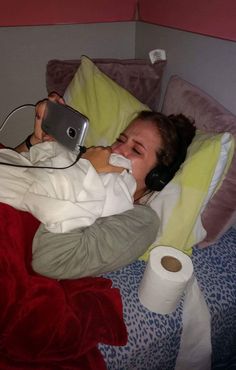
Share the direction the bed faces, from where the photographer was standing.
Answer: facing the viewer and to the left of the viewer

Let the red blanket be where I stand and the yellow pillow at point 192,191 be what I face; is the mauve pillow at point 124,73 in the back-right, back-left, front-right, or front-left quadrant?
front-left
